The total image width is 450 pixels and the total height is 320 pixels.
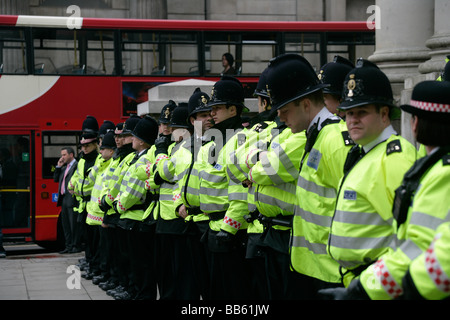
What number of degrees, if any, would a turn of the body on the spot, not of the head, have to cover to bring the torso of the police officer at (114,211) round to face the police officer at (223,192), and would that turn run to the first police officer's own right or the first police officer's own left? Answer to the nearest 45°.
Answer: approximately 90° to the first police officer's own left

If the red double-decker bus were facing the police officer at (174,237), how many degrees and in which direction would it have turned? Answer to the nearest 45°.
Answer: approximately 90° to its left

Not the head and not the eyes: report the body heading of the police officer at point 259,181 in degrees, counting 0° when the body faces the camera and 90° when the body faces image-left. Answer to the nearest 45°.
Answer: approximately 90°

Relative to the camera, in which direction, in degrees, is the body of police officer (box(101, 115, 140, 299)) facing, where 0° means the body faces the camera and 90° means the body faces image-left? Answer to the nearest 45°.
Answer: approximately 90°

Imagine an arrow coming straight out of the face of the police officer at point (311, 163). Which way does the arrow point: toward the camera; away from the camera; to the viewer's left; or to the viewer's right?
to the viewer's left

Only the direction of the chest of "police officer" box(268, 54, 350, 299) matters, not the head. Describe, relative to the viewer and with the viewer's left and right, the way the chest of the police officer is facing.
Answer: facing to the left of the viewer

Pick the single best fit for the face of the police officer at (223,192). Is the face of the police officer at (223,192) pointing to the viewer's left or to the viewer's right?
to the viewer's left

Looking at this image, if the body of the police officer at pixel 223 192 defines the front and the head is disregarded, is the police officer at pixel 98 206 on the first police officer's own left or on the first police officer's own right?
on the first police officer's own right

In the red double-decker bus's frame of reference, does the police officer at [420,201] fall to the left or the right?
on its left
